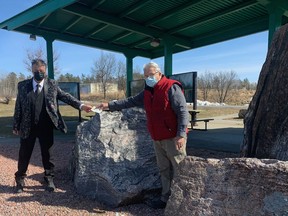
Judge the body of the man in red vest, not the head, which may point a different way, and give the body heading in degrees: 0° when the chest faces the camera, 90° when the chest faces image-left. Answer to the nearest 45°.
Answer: approximately 45°

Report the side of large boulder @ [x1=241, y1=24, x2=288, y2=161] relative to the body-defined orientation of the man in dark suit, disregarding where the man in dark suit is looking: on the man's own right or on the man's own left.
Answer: on the man's own left

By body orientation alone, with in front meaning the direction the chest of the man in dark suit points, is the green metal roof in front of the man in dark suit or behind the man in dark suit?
behind

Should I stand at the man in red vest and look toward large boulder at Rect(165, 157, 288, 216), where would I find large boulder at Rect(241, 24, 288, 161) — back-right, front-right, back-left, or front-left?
front-left

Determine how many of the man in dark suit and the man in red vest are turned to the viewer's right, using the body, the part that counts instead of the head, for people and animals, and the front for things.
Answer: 0

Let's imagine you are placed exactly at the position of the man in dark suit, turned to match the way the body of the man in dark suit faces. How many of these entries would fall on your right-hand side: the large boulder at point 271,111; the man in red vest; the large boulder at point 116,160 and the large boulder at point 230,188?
0

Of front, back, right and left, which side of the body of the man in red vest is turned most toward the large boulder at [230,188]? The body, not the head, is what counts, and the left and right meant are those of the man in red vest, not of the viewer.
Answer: left

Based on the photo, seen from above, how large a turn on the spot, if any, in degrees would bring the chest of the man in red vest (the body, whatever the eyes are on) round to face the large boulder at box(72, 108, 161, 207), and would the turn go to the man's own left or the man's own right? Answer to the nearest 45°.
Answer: approximately 90° to the man's own right

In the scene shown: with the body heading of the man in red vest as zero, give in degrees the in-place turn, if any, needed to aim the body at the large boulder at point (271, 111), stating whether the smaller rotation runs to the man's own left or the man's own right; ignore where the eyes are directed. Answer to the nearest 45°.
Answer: approximately 135° to the man's own left

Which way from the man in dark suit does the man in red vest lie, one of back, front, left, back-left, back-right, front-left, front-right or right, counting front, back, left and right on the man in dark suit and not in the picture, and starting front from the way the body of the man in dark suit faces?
front-left

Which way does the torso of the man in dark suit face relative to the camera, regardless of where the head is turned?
toward the camera
